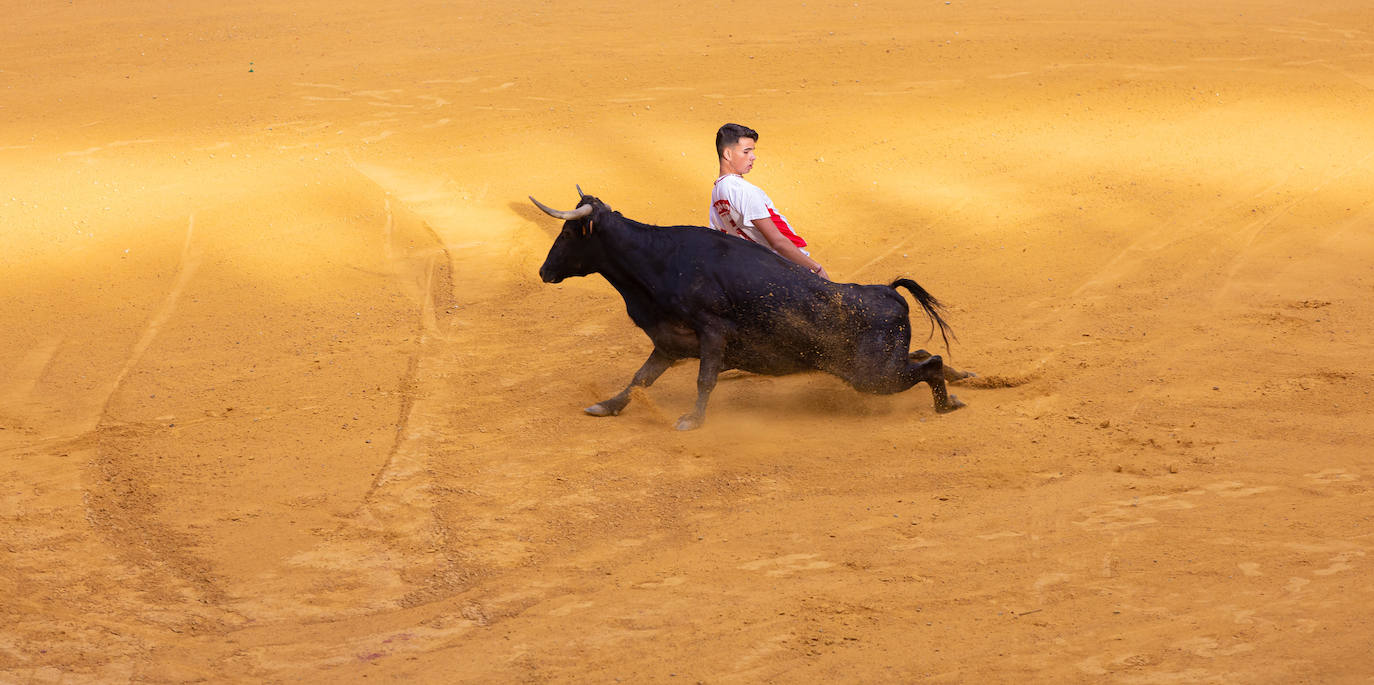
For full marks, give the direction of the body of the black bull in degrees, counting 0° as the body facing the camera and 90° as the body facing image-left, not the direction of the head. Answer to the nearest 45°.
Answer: approximately 90°
